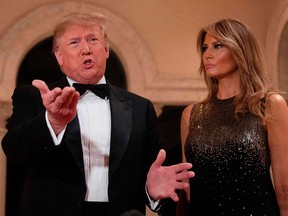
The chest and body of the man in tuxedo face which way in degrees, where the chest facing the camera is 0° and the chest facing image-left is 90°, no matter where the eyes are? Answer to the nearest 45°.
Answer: approximately 0°
